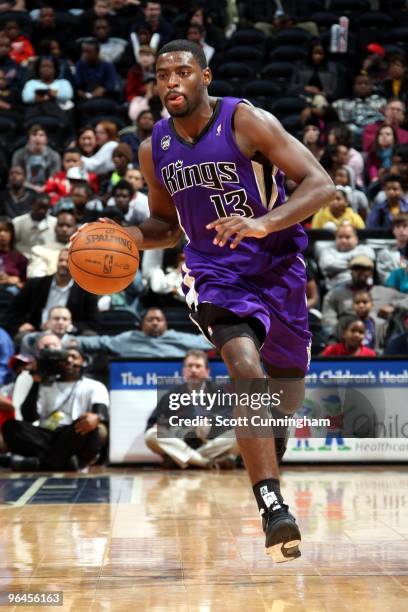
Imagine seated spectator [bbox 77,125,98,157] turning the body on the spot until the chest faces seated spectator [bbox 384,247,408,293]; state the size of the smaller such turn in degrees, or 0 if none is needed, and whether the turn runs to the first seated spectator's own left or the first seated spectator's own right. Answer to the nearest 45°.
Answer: approximately 45° to the first seated spectator's own left

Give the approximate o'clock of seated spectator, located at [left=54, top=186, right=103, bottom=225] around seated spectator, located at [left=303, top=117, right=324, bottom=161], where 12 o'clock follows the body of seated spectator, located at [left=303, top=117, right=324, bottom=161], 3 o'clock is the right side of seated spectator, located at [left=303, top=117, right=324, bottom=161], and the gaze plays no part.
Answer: seated spectator, located at [left=54, top=186, right=103, bottom=225] is roughly at 2 o'clock from seated spectator, located at [left=303, top=117, right=324, bottom=161].

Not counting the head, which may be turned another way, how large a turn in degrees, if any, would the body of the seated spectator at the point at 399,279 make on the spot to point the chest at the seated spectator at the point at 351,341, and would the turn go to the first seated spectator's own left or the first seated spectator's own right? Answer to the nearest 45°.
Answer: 0° — they already face them

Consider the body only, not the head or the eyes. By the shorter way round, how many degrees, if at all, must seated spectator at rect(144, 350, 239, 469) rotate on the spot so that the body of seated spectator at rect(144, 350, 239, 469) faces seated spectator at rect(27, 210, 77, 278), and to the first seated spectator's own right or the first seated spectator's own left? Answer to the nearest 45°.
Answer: approximately 135° to the first seated spectator's own right

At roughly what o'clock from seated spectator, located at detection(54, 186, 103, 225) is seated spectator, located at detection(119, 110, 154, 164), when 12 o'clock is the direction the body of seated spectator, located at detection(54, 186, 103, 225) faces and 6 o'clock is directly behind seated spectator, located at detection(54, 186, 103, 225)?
seated spectator, located at detection(119, 110, 154, 164) is roughly at 7 o'clock from seated spectator, located at detection(54, 186, 103, 225).

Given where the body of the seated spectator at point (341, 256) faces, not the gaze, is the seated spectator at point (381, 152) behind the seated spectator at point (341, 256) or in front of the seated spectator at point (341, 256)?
behind

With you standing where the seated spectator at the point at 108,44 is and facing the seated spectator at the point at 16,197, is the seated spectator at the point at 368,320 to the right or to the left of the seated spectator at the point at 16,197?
left
